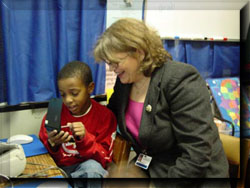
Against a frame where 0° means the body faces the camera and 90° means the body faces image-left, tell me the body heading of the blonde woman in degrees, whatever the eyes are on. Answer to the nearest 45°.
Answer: approximately 45°

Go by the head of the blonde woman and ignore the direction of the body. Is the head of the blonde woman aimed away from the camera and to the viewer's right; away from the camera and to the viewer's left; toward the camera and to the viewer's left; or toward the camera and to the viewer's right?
toward the camera and to the viewer's left

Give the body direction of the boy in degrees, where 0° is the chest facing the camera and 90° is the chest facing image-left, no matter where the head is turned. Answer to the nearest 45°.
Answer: approximately 45°

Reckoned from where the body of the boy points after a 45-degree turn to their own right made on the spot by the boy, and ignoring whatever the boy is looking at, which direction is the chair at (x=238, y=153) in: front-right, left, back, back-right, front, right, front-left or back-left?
back

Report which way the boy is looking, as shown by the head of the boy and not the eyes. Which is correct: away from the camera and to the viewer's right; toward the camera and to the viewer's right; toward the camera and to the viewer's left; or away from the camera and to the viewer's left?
toward the camera and to the viewer's left
